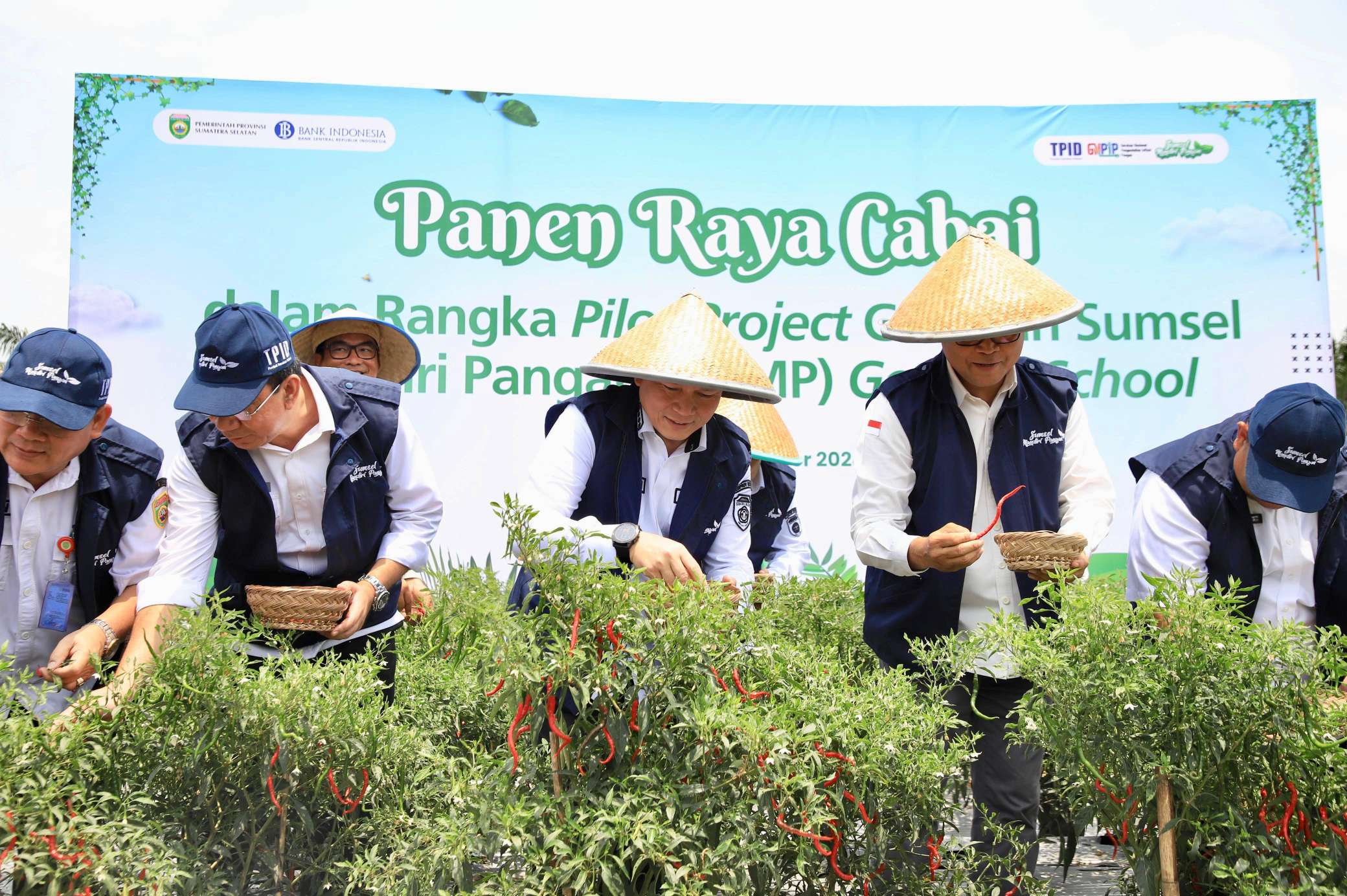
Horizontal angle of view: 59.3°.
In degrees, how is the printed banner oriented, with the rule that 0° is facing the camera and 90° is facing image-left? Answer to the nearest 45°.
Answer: approximately 0°

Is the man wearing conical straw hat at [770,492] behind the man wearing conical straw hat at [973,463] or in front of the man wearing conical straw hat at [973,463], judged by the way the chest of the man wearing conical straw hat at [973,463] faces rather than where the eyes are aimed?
behind

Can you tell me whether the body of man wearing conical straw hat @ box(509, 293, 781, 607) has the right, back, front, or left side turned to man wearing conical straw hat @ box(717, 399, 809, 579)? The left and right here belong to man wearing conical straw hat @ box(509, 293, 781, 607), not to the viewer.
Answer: back

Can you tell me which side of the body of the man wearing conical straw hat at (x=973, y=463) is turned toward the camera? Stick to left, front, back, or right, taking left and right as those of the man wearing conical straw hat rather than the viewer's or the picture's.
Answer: front

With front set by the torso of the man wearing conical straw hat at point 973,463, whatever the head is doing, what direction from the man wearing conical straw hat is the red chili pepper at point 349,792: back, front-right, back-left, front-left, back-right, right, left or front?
front-right

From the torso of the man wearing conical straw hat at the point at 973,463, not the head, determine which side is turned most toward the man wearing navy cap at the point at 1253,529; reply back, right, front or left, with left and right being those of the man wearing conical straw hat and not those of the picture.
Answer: left

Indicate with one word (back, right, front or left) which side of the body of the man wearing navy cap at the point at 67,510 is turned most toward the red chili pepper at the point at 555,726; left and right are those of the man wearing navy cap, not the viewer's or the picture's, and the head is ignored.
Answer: left

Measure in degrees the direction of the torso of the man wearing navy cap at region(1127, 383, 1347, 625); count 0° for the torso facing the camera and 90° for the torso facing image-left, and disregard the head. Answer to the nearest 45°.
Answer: approximately 0°

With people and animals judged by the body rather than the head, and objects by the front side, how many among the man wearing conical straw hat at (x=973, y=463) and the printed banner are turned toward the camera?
2
